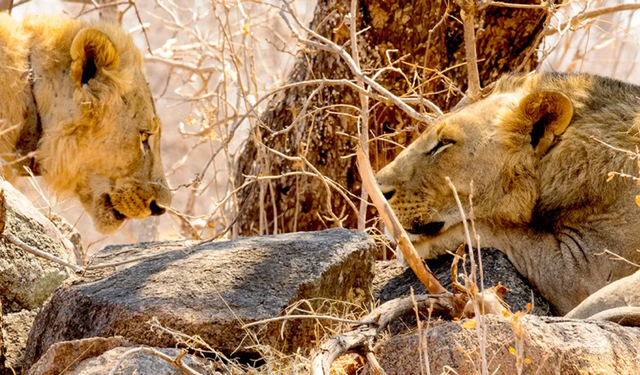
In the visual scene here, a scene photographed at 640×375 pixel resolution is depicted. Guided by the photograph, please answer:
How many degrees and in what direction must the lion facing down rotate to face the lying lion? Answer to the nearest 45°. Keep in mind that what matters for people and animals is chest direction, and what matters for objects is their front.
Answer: approximately 45° to its right

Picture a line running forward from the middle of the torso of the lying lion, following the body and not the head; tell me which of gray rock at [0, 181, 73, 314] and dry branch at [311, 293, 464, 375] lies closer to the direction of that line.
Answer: the gray rock

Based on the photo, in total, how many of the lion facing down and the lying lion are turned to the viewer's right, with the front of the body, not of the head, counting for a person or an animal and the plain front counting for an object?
1

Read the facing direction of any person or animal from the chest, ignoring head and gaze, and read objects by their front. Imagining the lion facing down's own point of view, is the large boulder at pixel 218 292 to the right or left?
on its right

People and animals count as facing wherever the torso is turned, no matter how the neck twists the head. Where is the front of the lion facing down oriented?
to the viewer's right

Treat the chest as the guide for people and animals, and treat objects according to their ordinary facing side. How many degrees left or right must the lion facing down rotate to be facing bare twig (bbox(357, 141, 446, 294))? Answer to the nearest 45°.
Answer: approximately 45° to its right

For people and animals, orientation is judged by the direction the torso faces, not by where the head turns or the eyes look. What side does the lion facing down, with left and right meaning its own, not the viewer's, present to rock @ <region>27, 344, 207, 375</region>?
right

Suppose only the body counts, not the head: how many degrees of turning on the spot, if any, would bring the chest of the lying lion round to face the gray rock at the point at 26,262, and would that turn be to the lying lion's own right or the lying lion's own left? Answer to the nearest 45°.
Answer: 0° — it already faces it

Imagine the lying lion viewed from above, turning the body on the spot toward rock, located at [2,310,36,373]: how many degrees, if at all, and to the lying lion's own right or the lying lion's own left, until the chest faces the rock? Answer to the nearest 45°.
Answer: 0° — it already faces it

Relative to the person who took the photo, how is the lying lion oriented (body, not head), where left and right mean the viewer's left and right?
facing to the left of the viewer

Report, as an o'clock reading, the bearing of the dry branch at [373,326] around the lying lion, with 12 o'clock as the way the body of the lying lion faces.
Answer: The dry branch is roughly at 10 o'clock from the lying lion.
